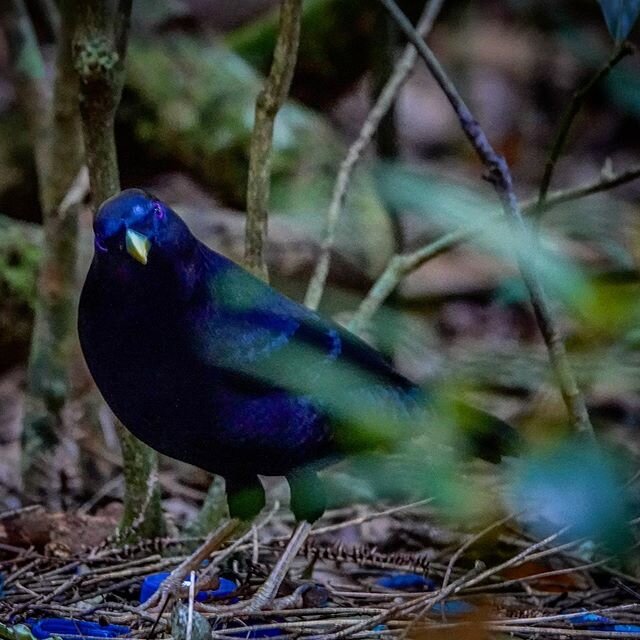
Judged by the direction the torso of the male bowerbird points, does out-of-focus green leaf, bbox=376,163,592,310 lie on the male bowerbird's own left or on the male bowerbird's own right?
on the male bowerbird's own left

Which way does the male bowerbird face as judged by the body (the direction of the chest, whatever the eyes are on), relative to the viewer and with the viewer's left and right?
facing the viewer and to the left of the viewer

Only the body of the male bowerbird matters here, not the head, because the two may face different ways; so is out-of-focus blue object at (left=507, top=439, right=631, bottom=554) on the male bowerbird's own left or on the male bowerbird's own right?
on the male bowerbird's own left

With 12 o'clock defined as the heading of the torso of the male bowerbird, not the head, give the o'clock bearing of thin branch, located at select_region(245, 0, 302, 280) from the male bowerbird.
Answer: The thin branch is roughly at 5 o'clock from the male bowerbird.

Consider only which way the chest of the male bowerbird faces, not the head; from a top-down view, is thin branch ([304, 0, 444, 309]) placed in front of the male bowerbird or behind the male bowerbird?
behind

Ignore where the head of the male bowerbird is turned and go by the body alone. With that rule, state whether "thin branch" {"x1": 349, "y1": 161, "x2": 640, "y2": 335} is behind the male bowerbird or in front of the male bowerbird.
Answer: behind

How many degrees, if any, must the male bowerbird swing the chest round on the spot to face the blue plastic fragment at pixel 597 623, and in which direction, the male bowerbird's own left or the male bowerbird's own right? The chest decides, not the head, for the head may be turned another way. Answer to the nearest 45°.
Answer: approximately 135° to the male bowerbird's own left

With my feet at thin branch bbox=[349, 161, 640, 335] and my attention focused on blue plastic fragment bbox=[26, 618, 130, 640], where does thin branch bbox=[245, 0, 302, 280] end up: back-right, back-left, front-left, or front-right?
front-right

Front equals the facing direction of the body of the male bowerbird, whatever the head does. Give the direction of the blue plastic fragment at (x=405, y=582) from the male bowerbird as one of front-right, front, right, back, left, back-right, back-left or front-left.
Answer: back
